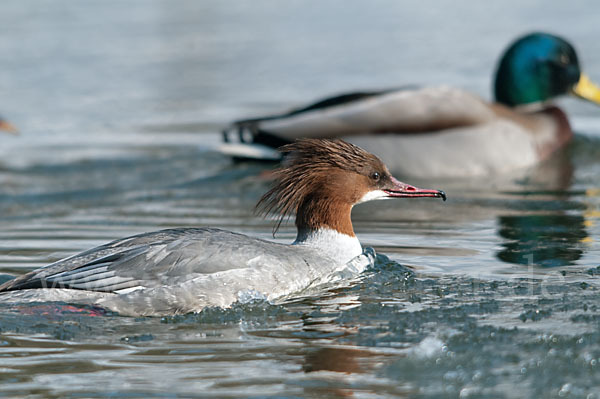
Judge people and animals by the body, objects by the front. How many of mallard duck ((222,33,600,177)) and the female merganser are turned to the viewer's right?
2

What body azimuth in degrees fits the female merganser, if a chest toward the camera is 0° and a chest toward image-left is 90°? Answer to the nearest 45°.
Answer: approximately 270°

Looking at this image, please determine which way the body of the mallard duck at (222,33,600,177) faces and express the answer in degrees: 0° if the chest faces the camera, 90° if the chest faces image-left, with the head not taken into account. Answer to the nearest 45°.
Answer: approximately 270°

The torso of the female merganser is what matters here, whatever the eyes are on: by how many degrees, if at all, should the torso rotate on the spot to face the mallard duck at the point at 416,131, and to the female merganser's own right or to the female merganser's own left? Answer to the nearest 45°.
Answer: approximately 45° to the female merganser's own left

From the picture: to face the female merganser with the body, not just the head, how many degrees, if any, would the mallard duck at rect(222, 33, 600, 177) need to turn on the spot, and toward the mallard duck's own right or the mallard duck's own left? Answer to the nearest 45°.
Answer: approximately 90° to the mallard duck's own right

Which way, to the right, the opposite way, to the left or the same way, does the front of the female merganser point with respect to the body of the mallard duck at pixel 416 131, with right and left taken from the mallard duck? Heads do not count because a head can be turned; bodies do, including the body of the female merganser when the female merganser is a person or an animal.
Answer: the same way
